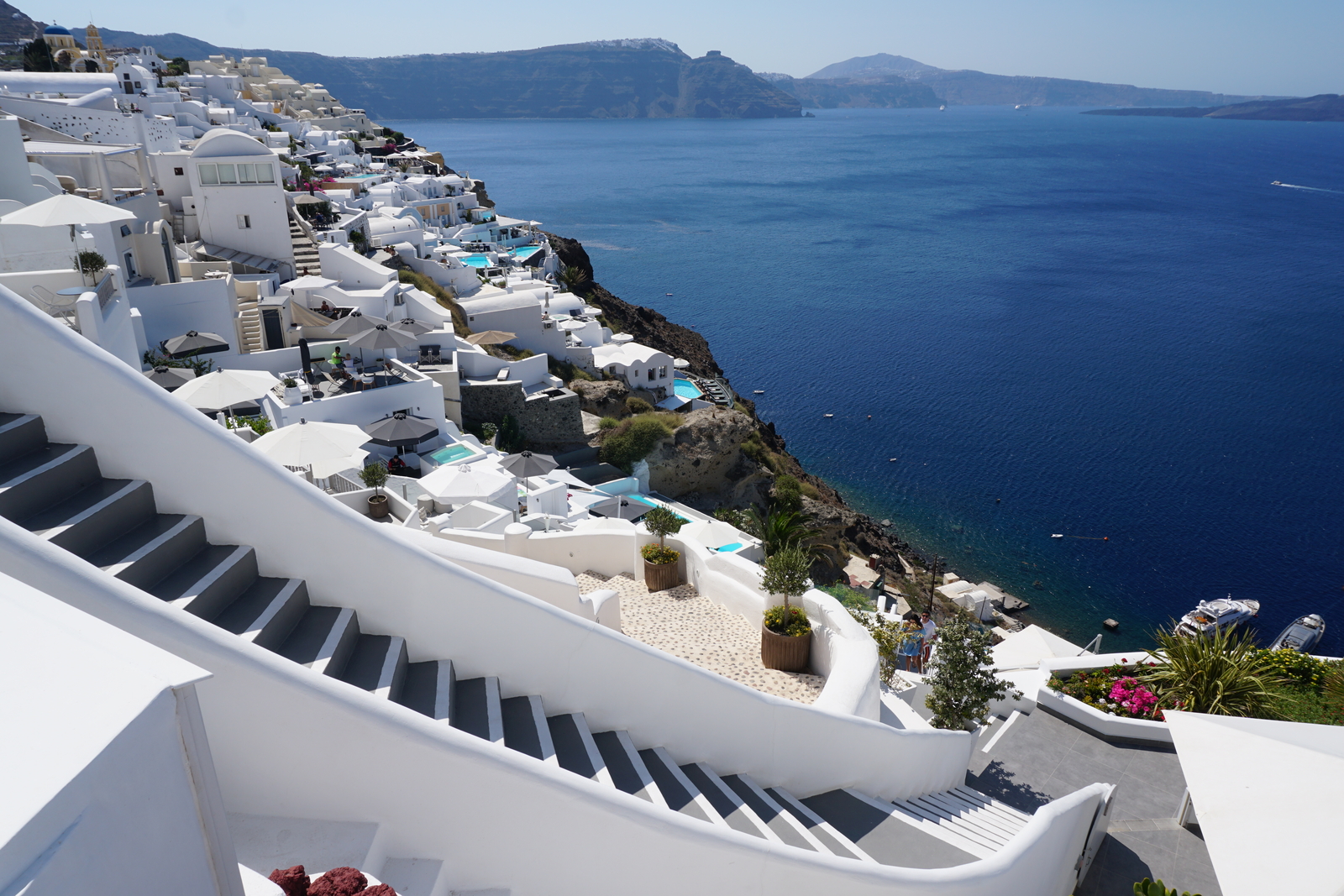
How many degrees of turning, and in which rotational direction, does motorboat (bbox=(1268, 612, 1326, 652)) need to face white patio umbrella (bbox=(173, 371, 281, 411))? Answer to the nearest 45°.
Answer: approximately 180°

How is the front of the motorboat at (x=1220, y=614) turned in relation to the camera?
facing away from the viewer and to the right of the viewer

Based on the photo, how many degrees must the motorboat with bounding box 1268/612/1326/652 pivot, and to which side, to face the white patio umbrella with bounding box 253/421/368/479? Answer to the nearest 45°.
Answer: approximately 180°

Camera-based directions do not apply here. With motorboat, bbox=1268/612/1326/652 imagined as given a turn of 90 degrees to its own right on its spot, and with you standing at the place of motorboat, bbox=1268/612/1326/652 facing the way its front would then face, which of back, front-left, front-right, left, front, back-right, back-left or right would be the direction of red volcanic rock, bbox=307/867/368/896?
front-right

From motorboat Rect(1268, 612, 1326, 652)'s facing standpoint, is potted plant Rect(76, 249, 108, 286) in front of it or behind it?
behind

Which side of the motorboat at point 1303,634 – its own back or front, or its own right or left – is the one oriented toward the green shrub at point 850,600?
back

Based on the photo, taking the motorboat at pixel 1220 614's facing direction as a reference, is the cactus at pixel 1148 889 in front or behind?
behind

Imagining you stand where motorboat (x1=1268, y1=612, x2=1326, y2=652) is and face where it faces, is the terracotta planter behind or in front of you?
behind

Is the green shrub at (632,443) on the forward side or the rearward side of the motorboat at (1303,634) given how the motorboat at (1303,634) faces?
on the rearward side

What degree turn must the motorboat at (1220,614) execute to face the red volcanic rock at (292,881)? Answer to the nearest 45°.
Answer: approximately 135° to its right

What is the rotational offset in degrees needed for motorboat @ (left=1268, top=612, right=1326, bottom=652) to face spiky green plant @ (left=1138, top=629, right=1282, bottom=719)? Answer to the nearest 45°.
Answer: approximately 135° to its right

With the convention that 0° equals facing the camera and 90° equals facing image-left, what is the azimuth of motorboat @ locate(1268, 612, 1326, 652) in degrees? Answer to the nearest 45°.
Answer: approximately 225°

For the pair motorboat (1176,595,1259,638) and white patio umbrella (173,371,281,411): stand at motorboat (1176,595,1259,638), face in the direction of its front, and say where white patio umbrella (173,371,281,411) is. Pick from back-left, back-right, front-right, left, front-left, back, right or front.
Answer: back
